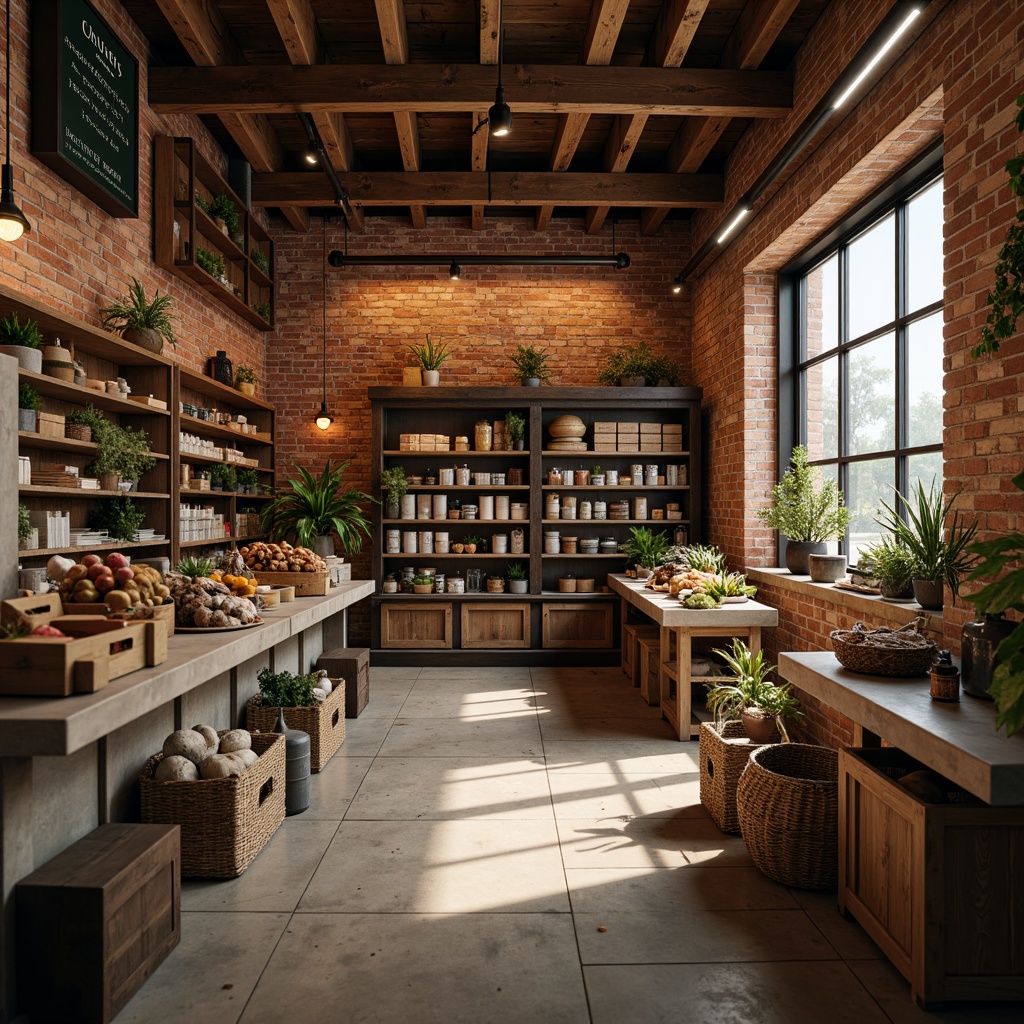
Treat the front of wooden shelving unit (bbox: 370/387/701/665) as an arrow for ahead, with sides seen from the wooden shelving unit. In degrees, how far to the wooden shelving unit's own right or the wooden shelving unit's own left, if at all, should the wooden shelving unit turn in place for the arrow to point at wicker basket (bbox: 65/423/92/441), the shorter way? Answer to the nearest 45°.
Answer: approximately 45° to the wooden shelving unit's own right

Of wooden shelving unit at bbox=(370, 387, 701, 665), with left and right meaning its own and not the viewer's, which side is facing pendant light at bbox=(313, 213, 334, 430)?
right

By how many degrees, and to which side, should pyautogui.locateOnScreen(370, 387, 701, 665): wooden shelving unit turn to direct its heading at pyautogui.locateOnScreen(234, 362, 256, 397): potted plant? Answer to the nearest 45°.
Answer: approximately 90° to its right

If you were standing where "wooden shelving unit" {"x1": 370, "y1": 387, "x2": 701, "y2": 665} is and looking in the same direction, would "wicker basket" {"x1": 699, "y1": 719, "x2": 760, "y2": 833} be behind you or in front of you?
in front

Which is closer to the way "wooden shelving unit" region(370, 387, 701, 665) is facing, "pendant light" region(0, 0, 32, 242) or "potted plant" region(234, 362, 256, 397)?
the pendant light

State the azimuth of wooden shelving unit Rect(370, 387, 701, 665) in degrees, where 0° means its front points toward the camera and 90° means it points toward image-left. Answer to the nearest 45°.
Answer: approximately 0°

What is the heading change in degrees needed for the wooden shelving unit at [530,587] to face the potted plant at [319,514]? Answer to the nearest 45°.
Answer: approximately 45° to its right

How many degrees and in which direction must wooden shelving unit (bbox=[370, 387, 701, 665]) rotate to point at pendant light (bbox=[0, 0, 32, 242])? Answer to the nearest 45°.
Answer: approximately 45° to its right

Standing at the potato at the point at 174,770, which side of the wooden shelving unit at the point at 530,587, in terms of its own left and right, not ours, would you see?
front

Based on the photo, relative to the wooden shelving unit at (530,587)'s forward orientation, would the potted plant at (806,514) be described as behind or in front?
in front

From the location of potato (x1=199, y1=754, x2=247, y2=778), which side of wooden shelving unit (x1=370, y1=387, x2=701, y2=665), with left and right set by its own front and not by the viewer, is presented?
front

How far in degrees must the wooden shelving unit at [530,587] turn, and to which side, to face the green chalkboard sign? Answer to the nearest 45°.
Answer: approximately 45° to its right

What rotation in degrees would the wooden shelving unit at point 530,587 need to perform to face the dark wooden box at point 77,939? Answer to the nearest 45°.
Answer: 0° — it already faces it
